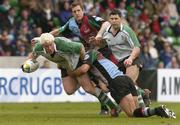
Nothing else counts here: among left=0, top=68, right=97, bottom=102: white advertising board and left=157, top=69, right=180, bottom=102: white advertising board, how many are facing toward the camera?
2

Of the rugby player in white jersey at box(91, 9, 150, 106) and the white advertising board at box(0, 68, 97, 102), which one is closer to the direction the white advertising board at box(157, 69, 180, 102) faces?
the rugby player in white jersey

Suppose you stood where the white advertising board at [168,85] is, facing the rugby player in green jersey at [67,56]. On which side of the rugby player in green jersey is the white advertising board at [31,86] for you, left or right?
right

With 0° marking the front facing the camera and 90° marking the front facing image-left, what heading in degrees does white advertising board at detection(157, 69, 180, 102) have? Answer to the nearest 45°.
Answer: approximately 0°

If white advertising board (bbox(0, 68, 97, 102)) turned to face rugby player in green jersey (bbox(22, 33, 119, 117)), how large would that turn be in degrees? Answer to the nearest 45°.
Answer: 0° — it already faces them

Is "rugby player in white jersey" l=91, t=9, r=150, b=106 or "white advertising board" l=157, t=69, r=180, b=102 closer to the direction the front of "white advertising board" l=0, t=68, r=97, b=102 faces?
the rugby player in white jersey

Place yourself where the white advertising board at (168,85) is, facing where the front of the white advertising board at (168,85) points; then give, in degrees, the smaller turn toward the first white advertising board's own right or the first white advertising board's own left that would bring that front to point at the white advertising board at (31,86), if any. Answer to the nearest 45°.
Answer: approximately 45° to the first white advertising board's own right

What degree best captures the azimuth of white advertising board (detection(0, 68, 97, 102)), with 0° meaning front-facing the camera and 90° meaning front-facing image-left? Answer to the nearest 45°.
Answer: approximately 0°

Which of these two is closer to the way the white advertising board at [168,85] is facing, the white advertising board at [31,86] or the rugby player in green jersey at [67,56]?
the rugby player in green jersey
